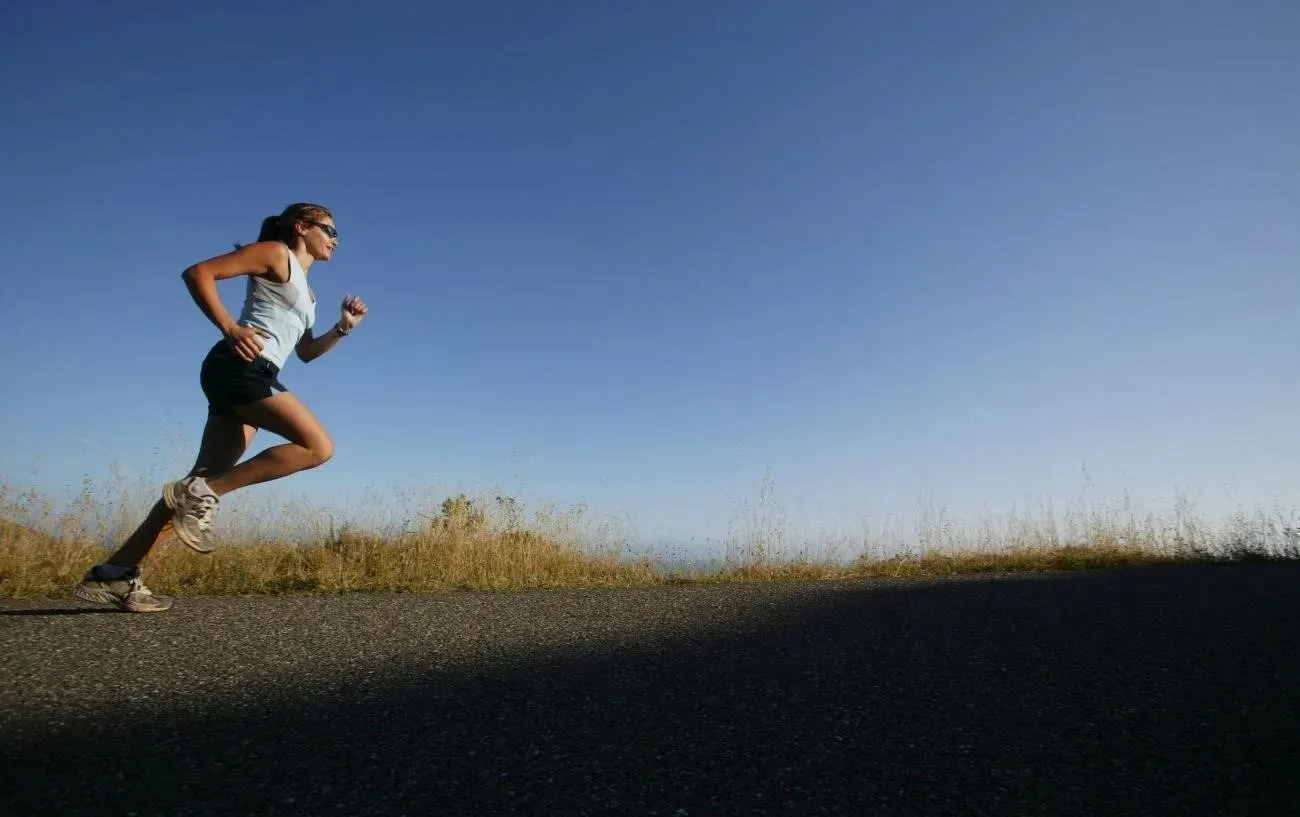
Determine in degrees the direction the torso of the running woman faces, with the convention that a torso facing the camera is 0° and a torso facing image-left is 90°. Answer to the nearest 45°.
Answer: approximately 270°

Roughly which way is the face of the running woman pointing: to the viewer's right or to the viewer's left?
to the viewer's right
